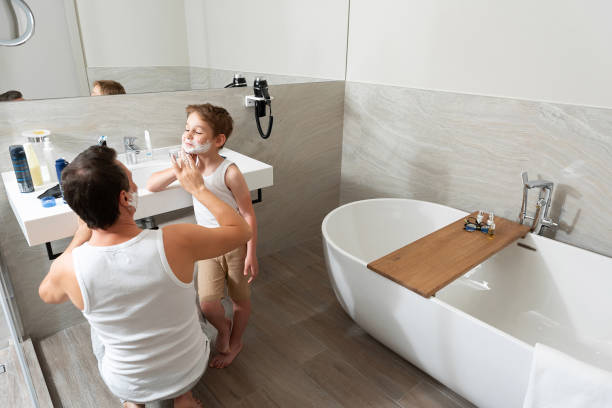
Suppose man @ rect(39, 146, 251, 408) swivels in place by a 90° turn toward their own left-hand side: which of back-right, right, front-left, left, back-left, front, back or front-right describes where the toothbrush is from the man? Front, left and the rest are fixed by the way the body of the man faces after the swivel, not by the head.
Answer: right

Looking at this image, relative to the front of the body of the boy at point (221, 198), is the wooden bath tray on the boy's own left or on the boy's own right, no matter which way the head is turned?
on the boy's own left

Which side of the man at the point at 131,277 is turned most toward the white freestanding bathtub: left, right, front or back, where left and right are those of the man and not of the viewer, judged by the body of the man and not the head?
right

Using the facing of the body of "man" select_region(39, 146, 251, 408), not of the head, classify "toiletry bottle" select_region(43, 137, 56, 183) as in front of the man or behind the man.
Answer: in front

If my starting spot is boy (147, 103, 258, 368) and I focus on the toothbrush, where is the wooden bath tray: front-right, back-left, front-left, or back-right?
back-right

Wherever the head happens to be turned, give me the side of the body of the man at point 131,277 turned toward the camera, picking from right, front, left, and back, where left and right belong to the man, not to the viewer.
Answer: back

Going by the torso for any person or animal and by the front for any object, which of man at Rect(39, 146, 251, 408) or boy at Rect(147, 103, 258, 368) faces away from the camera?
the man

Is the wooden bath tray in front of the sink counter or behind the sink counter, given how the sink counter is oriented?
in front

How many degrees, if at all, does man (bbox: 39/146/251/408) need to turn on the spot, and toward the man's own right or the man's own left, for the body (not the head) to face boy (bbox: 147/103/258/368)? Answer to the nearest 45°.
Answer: approximately 45° to the man's own right

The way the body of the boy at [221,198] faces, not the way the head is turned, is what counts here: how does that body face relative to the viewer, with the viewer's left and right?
facing the viewer and to the left of the viewer

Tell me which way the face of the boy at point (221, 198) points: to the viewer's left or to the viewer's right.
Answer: to the viewer's left

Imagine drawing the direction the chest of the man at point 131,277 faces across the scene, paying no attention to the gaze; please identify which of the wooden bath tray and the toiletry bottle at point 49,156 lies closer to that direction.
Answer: the toiletry bottle

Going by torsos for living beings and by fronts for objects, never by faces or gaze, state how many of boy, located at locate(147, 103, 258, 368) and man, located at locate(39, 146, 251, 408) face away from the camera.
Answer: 1

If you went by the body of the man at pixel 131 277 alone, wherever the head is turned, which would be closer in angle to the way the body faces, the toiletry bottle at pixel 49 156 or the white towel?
the toiletry bottle

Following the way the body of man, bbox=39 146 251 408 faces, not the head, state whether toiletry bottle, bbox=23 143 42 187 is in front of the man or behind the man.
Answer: in front

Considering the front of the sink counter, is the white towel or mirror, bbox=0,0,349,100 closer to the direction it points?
the white towel

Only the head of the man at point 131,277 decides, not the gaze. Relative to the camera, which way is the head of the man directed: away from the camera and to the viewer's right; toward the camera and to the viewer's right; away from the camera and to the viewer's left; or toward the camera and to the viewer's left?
away from the camera and to the viewer's right

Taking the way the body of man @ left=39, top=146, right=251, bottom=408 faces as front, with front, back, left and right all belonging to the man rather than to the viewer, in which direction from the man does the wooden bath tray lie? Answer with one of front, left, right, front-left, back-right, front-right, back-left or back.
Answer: right
